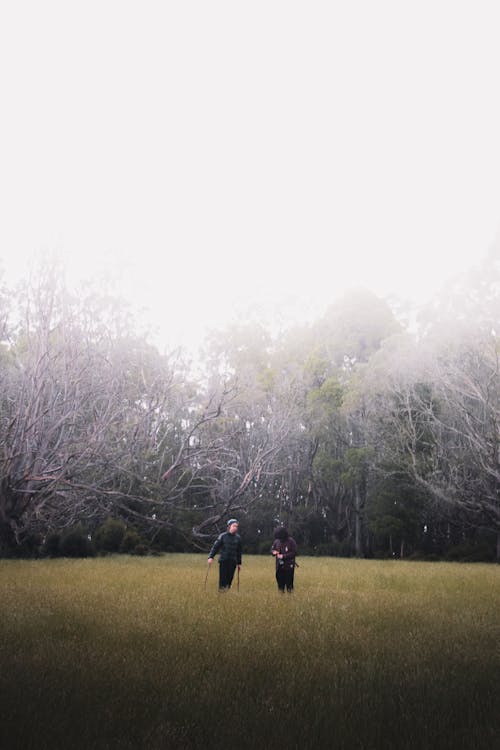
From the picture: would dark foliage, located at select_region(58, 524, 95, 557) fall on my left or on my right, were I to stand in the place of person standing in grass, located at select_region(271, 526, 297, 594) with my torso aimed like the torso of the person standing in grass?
on my right

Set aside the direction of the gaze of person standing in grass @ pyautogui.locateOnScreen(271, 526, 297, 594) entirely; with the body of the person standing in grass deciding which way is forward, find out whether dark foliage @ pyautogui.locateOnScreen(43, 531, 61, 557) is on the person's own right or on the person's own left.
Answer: on the person's own right

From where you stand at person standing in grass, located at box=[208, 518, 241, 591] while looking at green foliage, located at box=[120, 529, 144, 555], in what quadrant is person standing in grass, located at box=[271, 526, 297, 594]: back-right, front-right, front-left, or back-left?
back-right

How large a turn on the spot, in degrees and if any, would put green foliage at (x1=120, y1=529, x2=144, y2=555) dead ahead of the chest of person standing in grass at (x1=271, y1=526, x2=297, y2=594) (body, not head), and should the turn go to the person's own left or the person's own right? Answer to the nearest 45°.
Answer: approximately 90° to the person's own right

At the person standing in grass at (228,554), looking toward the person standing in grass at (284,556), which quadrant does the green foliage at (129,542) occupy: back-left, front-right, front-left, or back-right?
back-left

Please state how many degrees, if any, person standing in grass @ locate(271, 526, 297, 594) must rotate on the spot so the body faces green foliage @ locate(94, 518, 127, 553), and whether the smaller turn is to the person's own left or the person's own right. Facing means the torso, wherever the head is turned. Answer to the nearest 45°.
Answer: approximately 90° to the person's own right

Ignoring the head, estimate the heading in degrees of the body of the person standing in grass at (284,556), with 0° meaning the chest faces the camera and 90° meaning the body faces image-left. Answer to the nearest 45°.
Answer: approximately 45°

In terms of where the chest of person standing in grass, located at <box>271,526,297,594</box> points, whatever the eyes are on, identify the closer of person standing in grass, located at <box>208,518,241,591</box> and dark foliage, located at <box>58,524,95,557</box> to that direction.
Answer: the person standing in grass

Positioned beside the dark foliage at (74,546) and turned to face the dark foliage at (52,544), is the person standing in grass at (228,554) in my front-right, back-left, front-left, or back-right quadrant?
back-left
